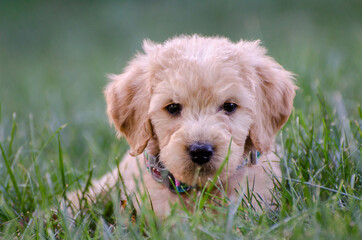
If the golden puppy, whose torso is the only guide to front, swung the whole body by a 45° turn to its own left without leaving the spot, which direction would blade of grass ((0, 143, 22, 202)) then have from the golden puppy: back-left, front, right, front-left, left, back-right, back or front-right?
back-right

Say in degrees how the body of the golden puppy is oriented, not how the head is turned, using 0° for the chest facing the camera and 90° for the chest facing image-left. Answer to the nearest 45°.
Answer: approximately 0°
